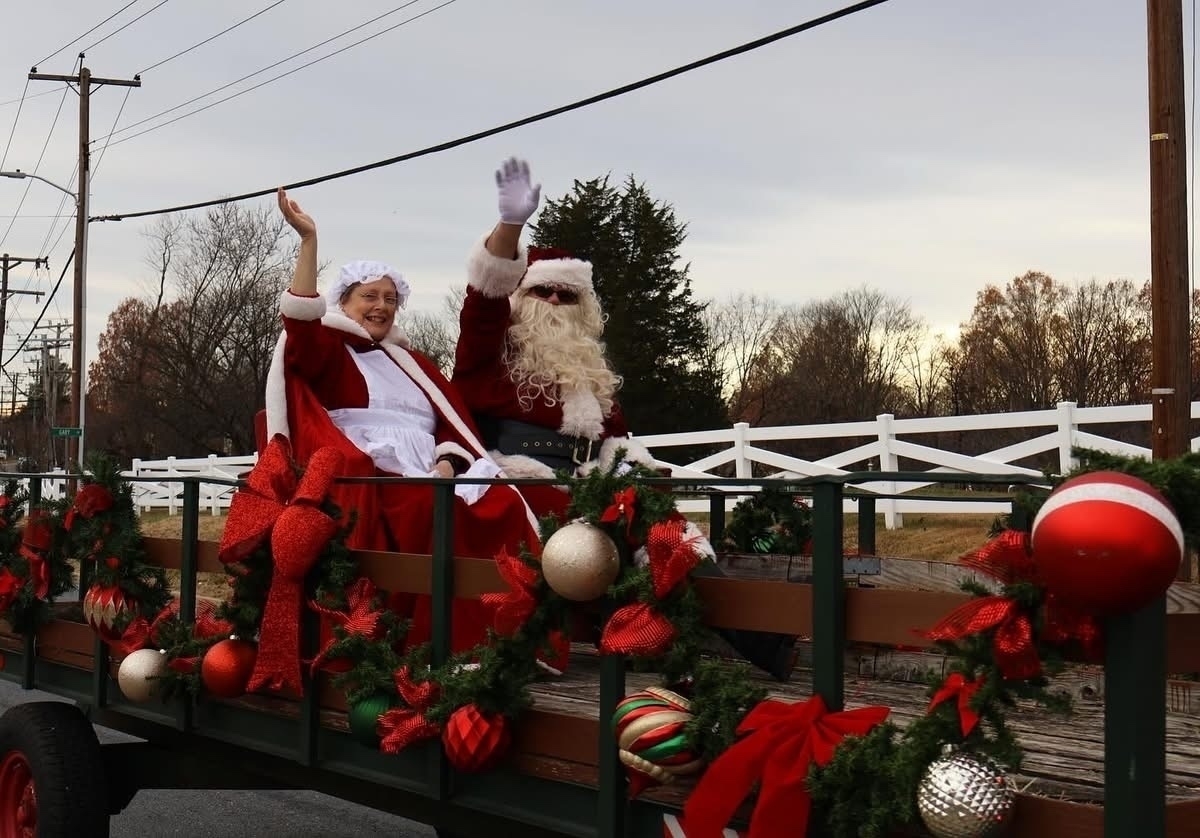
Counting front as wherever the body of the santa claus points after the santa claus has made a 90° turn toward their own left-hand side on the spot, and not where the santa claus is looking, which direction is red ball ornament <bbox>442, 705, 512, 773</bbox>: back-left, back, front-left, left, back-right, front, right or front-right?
back-right

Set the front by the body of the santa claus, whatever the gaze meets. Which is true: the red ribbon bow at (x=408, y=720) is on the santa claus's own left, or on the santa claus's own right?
on the santa claus's own right

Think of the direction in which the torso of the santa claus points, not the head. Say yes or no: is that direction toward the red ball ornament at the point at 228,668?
no

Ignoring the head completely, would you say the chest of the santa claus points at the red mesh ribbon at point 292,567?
no

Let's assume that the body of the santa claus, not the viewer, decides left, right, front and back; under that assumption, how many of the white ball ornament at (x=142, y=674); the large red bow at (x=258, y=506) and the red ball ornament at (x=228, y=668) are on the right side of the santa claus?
3

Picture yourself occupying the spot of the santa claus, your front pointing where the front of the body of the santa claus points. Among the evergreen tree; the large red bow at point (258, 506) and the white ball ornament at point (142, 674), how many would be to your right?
2

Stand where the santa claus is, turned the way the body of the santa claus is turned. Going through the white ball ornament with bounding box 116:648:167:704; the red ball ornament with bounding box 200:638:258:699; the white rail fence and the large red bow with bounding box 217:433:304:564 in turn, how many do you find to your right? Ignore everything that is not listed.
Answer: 3

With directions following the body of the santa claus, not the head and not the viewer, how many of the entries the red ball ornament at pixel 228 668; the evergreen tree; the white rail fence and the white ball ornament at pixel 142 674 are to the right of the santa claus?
2

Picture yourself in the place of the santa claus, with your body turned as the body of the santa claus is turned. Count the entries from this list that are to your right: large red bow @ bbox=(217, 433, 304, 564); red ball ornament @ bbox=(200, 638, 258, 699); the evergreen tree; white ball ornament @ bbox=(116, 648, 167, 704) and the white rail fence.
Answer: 3

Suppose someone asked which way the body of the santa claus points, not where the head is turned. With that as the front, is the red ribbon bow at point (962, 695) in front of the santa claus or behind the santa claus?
in front

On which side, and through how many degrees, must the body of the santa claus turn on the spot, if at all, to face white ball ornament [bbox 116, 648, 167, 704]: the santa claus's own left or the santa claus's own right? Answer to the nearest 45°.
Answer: approximately 90° to the santa claus's own right

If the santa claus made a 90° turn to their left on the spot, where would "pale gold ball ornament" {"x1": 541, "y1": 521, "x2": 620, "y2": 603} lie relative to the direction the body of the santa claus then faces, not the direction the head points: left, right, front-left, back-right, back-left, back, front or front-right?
back-right

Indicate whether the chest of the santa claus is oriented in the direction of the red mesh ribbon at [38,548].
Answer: no

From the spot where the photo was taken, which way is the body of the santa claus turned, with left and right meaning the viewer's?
facing the viewer and to the right of the viewer

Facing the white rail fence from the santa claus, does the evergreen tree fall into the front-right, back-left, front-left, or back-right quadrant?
front-left
